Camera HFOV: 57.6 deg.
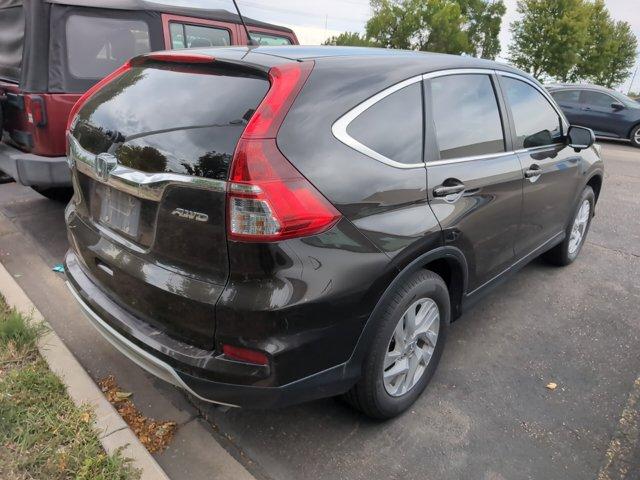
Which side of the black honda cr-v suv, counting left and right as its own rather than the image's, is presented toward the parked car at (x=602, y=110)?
front

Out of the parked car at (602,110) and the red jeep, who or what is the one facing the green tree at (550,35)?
the red jeep

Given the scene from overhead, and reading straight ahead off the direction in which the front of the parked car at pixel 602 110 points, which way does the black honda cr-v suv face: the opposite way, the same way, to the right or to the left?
to the left

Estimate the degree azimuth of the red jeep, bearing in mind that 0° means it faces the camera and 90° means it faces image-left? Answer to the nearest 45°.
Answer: approximately 225°

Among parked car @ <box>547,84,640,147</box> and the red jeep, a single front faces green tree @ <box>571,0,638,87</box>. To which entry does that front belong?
the red jeep

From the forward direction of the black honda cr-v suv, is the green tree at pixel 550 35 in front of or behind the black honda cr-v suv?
in front

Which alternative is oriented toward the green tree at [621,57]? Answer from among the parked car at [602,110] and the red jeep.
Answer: the red jeep

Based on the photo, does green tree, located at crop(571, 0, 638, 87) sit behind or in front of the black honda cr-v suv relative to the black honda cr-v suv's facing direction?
in front

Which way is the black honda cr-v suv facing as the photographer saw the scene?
facing away from the viewer and to the right of the viewer

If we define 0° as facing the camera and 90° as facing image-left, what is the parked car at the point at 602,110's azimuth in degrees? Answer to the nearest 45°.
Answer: approximately 315°

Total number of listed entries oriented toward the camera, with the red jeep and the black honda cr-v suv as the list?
0

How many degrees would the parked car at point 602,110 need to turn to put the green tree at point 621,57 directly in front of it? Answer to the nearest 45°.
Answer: approximately 135° to its left
